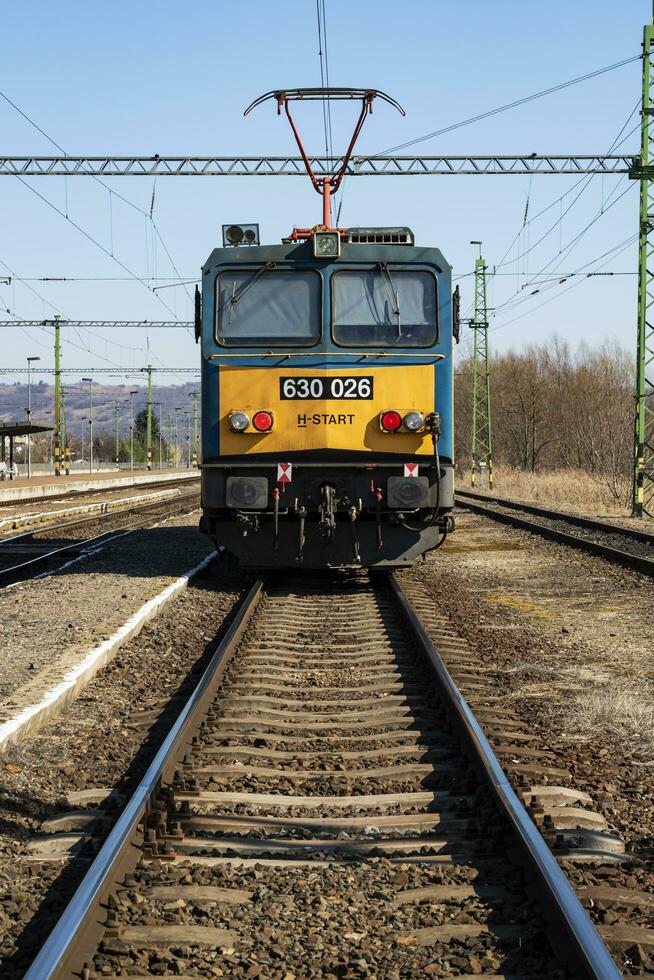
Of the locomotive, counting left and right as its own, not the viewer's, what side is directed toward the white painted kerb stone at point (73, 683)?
front

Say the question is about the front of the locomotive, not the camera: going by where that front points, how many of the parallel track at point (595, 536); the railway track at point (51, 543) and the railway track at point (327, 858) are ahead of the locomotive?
1

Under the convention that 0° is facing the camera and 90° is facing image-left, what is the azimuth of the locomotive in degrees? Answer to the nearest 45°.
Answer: approximately 0°

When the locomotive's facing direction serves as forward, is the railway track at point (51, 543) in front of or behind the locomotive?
behind

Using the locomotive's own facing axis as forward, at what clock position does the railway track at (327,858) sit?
The railway track is roughly at 12 o'clock from the locomotive.

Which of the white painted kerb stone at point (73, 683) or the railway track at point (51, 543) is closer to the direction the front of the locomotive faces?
the white painted kerb stone

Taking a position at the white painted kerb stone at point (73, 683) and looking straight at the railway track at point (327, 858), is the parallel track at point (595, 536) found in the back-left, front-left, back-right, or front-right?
back-left

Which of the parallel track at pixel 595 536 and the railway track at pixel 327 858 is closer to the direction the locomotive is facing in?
the railway track

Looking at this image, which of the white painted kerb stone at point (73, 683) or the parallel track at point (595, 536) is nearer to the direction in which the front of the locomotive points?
the white painted kerb stone
